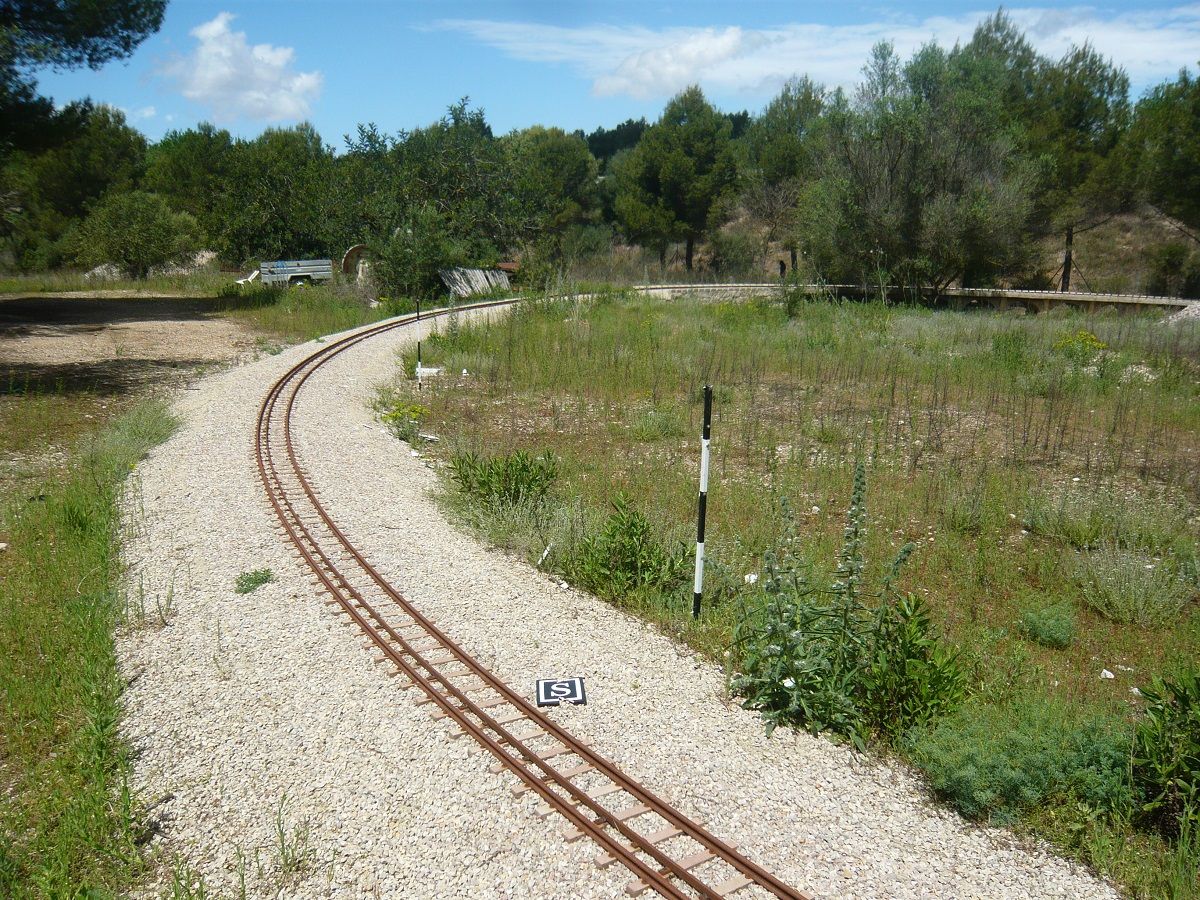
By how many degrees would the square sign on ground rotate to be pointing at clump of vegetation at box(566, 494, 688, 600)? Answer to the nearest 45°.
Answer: approximately 180°

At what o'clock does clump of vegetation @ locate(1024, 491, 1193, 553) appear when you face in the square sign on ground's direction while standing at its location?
The clump of vegetation is roughly at 8 o'clock from the square sign on ground.

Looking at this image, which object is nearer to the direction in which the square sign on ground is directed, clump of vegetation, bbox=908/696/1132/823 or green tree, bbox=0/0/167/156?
the clump of vegetation

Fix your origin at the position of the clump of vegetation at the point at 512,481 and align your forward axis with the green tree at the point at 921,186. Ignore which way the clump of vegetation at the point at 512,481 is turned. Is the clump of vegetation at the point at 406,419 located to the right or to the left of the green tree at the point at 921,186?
left

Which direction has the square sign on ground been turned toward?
toward the camera

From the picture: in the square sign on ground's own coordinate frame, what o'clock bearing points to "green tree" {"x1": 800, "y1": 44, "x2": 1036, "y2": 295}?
The green tree is roughly at 7 o'clock from the square sign on ground.

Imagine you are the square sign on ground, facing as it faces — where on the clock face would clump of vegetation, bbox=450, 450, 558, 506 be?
The clump of vegetation is roughly at 6 o'clock from the square sign on ground.

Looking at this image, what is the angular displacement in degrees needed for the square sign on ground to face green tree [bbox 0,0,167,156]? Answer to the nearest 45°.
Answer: approximately 135° to its right

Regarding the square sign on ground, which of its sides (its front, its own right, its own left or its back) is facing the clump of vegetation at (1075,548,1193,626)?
left

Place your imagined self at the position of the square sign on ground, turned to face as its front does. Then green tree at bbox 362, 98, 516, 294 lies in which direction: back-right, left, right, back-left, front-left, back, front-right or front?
back

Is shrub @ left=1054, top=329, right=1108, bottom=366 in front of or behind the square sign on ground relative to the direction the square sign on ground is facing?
behind

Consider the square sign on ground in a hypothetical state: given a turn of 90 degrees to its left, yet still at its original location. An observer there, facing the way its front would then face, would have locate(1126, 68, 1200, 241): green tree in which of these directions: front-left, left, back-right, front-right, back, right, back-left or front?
front-left

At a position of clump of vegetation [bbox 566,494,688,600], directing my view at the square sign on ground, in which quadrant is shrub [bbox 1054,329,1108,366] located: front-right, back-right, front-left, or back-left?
back-left

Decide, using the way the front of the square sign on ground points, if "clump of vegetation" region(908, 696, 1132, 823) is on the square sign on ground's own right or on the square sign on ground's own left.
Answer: on the square sign on ground's own left

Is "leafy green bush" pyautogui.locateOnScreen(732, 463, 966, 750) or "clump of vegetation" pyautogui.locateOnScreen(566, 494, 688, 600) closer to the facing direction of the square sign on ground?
the leafy green bush
